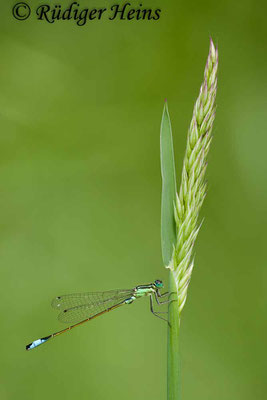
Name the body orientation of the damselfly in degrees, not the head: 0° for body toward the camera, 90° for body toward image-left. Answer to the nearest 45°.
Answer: approximately 270°
